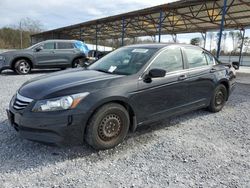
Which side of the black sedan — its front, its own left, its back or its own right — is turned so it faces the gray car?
right

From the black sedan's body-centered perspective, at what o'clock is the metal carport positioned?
The metal carport is roughly at 5 o'clock from the black sedan.

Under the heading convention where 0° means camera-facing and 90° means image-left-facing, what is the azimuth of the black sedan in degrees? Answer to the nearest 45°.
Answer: approximately 45°
